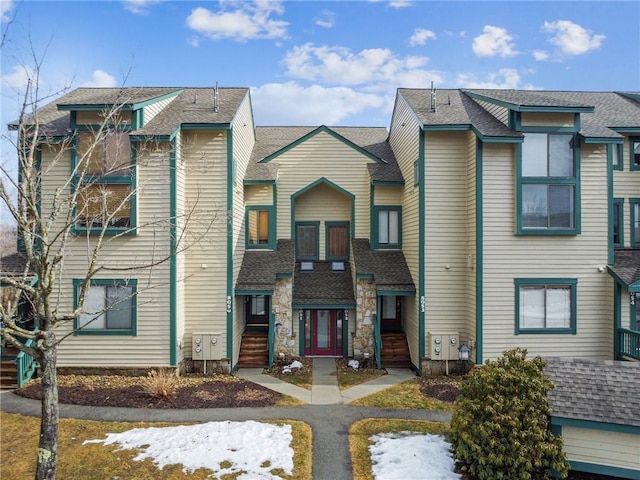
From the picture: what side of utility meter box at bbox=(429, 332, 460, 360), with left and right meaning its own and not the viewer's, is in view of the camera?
front

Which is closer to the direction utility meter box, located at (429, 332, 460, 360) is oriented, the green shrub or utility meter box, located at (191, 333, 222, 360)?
the green shrub

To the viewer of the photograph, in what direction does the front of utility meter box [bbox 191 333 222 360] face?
facing the viewer

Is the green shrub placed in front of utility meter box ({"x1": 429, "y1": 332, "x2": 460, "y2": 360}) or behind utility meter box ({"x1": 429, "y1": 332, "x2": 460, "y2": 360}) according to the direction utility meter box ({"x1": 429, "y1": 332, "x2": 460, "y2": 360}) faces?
in front

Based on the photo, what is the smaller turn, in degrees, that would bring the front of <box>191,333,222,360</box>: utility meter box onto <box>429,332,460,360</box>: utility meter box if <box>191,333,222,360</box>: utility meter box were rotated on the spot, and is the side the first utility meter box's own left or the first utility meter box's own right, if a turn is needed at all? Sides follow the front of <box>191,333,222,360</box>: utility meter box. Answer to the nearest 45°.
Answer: approximately 90° to the first utility meter box's own left

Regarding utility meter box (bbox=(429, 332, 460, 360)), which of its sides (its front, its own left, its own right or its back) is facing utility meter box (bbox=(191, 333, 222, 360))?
right

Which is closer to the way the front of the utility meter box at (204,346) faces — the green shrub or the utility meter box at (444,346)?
the green shrub

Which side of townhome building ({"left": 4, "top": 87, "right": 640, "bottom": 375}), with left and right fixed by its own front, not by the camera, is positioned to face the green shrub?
front

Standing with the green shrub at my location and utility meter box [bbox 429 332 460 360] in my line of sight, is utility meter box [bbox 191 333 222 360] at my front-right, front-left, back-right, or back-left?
front-left

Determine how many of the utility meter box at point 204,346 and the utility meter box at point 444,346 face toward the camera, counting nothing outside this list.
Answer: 2
